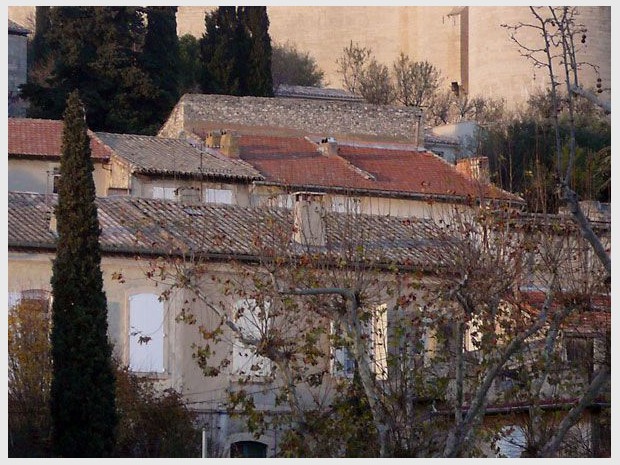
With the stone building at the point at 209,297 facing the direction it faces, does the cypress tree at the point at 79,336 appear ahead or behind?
ahead

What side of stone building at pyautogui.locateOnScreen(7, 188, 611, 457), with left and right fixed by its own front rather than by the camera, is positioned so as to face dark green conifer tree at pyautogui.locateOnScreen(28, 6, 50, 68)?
back

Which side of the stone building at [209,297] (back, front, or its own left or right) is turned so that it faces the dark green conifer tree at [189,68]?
back

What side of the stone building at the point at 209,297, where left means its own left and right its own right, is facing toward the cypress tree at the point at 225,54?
back

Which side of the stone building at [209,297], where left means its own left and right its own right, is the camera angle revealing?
front

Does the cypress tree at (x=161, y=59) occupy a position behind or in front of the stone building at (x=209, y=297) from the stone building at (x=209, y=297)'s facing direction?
behind

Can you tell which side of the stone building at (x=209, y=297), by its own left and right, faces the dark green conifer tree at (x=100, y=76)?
back

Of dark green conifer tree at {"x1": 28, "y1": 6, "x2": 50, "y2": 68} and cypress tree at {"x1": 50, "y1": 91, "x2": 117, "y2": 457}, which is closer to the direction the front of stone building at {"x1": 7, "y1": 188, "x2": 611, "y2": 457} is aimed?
the cypress tree

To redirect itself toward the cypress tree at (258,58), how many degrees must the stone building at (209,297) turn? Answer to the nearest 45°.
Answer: approximately 180°
